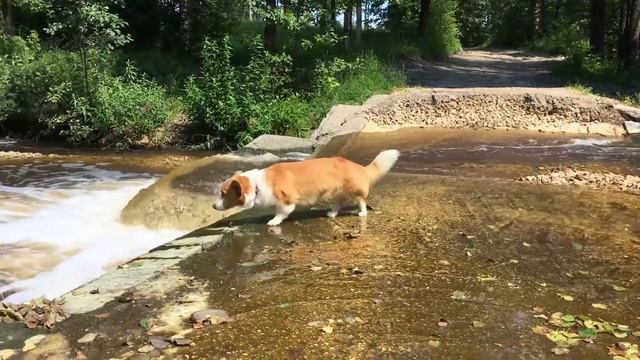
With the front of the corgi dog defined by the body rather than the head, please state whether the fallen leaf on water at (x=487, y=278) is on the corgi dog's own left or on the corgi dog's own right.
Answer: on the corgi dog's own left

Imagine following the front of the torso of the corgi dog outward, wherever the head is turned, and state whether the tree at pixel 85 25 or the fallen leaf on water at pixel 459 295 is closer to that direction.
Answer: the tree

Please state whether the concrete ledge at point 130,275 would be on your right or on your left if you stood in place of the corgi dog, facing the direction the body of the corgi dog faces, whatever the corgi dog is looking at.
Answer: on your left

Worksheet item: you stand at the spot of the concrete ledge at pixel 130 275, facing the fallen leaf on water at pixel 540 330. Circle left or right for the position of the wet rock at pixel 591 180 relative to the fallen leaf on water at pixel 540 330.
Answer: left

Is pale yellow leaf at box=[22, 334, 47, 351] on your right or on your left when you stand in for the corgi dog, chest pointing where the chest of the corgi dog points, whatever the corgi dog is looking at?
on your left

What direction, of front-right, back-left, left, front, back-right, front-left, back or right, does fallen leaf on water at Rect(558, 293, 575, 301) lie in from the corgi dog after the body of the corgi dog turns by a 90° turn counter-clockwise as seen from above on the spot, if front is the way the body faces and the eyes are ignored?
front-left

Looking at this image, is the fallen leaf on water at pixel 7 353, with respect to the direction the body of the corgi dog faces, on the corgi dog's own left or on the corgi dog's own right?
on the corgi dog's own left

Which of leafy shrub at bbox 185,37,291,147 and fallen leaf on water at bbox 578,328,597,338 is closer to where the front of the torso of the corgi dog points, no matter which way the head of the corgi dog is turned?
the leafy shrub

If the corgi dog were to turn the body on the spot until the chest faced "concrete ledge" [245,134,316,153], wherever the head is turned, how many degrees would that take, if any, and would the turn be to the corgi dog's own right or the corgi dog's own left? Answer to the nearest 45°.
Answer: approximately 90° to the corgi dog's own right

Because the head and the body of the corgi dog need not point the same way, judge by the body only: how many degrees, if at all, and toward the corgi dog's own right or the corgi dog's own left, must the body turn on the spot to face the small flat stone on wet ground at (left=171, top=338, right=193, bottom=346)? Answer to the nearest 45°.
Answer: approximately 90° to the corgi dog's own left

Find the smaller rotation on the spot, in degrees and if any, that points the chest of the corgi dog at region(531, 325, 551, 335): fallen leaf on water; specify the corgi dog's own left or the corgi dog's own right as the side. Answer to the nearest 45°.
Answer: approximately 135° to the corgi dog's own left

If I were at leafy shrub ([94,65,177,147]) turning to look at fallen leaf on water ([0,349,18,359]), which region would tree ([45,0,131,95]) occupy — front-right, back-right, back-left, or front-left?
back-right

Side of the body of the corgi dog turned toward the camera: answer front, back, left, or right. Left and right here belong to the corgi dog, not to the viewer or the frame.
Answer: left
